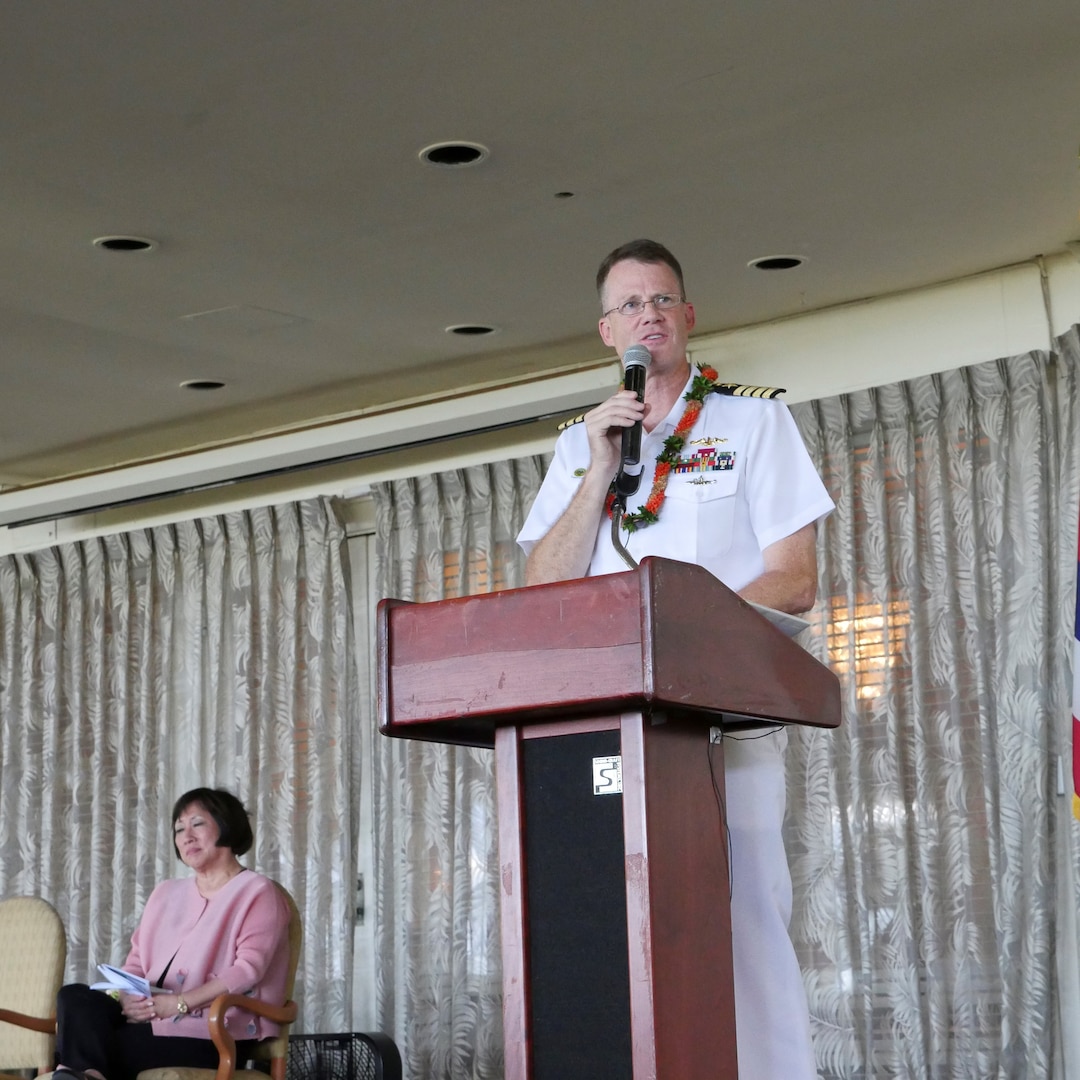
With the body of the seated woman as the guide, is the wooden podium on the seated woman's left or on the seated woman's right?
on the seated woman's left

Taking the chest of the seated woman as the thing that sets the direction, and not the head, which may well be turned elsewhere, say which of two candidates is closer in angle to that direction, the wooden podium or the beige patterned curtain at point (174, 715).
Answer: the wooden podium

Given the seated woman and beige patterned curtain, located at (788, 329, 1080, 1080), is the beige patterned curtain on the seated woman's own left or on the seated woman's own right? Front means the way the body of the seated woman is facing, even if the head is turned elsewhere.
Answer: on the seated woman's own left

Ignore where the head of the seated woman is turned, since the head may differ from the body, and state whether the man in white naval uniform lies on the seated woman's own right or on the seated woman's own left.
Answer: on the seated woman's own left

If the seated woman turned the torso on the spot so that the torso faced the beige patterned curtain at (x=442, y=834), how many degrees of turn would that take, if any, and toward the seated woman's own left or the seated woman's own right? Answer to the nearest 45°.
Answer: approximately 180°

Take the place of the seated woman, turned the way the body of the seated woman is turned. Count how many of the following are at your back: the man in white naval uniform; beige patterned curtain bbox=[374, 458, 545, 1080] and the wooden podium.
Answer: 1

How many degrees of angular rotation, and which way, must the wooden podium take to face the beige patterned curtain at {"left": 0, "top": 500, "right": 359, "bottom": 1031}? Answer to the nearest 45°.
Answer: approximately 135° to its right

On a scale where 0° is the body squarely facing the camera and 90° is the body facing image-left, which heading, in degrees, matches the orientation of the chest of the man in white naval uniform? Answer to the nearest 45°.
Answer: approximately 0°

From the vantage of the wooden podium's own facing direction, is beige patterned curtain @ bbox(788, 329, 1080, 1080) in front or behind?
behind

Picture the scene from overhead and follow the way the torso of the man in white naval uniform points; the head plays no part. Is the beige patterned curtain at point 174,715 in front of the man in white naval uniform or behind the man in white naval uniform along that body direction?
behind
